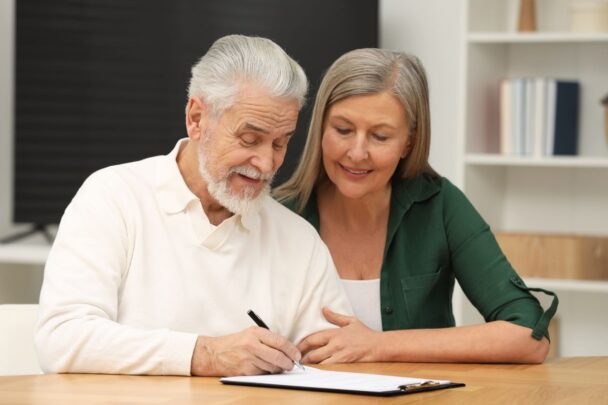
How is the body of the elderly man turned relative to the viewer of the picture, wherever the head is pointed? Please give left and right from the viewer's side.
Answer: facing the viewer and to the right of the viewer

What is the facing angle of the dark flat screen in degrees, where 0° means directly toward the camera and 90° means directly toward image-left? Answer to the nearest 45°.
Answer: approximately 0°

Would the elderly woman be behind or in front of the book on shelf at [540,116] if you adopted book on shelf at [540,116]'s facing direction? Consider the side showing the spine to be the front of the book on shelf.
in front

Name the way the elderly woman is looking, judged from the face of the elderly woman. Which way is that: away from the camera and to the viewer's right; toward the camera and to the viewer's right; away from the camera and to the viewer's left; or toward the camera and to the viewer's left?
toward the camera and to the viewer's left

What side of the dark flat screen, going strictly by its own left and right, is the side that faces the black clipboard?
front

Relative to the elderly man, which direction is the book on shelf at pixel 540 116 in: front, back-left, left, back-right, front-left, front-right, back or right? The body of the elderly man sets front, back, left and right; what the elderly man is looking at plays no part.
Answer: left

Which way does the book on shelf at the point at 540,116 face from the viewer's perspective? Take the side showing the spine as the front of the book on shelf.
toward the camera

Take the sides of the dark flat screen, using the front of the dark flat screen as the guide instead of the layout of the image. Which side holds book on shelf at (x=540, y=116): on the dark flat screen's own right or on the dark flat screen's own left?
on the dark flat screen's own left
